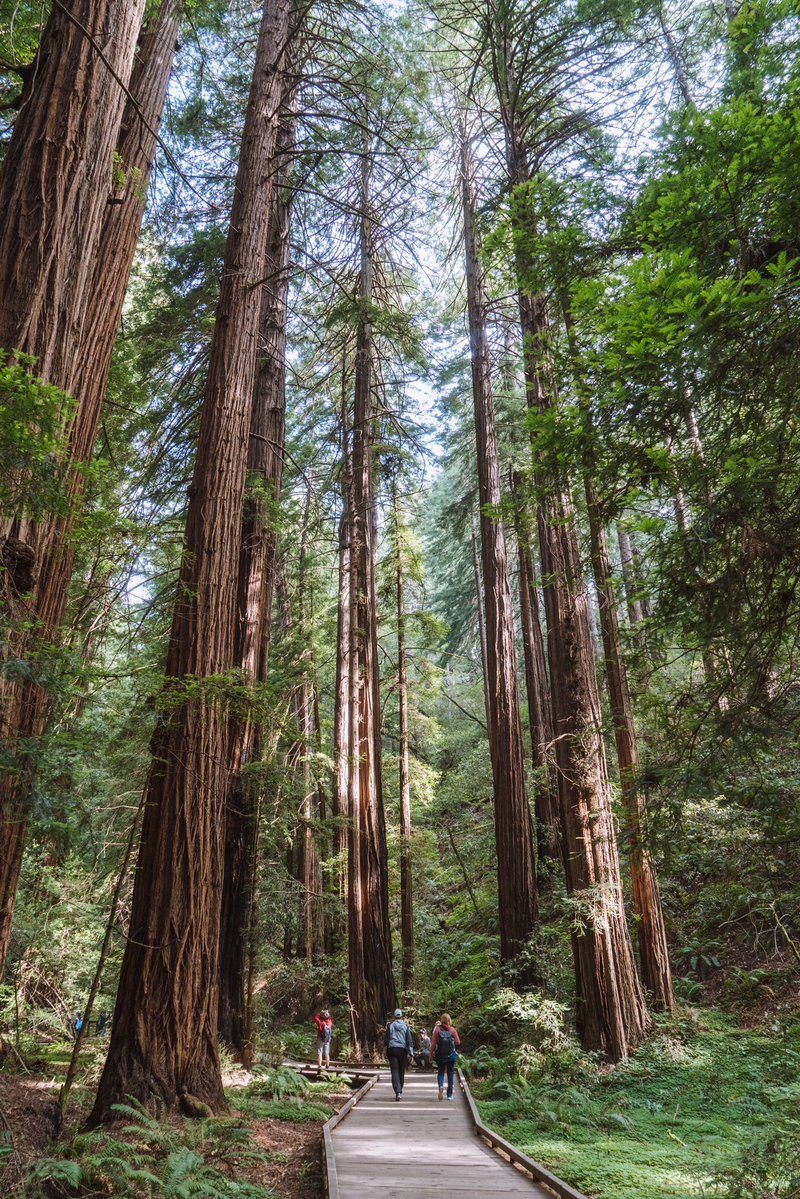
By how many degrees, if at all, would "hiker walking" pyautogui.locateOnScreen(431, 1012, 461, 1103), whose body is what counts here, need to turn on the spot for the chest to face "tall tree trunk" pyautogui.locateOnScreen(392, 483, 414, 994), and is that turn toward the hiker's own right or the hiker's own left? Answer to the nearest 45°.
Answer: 0° — they already face it

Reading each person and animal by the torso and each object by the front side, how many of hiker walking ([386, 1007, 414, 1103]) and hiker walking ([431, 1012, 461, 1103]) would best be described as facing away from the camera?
2

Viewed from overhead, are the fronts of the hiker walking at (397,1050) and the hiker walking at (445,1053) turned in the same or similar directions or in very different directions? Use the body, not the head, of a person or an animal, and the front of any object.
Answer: same or similar directions

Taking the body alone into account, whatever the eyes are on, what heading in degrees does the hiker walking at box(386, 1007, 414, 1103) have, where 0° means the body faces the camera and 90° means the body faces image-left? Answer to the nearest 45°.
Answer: approximately 180°

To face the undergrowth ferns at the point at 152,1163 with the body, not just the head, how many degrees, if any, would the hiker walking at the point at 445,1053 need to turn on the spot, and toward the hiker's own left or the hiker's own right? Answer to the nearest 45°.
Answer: approximately 180°

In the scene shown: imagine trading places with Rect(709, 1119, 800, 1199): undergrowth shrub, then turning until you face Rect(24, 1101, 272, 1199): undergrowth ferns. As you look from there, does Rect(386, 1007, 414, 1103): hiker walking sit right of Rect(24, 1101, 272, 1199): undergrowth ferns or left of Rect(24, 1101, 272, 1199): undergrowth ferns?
right

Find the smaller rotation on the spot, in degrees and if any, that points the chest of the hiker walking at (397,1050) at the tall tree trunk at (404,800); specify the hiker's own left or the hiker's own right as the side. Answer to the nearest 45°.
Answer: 0° — they already face it

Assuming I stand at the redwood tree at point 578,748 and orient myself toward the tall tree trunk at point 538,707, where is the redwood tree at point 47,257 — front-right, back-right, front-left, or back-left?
back-left

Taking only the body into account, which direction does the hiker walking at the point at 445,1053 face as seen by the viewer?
away from the camera

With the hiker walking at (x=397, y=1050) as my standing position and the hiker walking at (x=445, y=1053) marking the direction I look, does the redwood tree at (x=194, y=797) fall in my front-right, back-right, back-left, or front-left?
back-right
